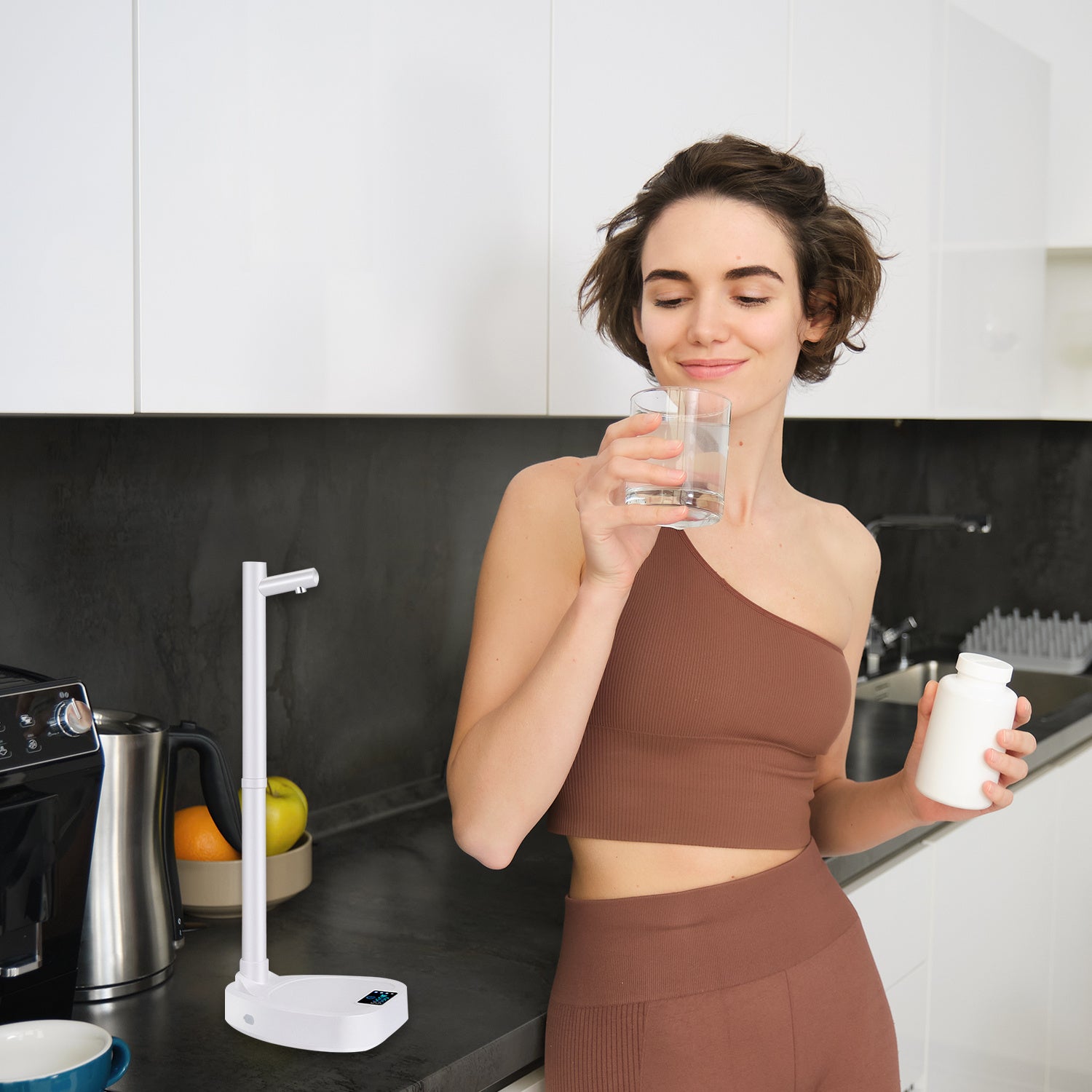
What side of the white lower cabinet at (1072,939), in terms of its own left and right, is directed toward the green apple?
right

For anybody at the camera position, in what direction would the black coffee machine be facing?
facing the viewer and to the right of the viewer

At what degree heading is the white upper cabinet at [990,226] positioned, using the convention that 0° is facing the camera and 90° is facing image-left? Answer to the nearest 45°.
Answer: approximately 315°

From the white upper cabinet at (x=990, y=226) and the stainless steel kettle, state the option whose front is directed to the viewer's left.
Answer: the stainless steel kettle

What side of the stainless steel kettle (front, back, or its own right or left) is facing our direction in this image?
left

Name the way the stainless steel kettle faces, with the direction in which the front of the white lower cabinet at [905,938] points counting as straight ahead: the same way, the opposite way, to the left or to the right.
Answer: to the right

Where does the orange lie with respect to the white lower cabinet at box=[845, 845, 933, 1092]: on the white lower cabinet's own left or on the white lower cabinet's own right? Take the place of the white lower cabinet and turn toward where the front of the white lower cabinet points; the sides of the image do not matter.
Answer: on the white lower cabinet's own right

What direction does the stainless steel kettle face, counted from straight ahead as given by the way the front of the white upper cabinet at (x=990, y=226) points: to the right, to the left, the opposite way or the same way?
to the right
